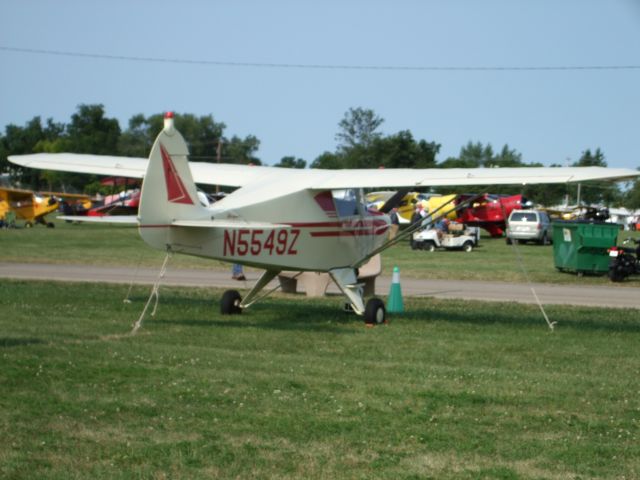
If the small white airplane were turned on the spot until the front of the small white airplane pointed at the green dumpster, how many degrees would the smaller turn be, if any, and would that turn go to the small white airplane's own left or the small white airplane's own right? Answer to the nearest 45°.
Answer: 0° — it already faces it

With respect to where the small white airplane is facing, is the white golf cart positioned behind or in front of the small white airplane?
in front
